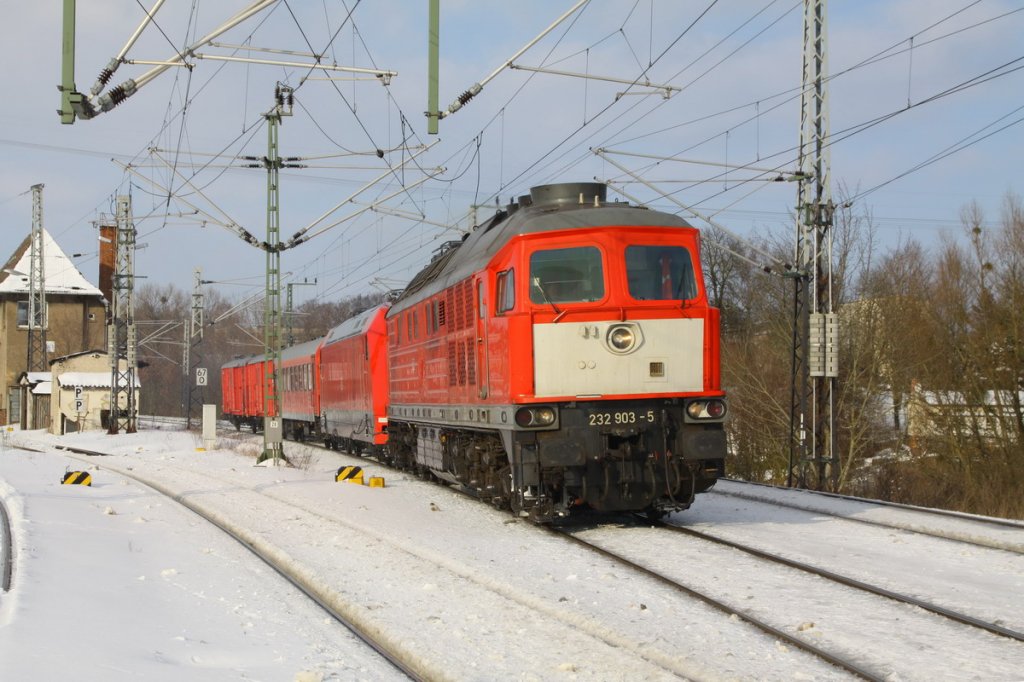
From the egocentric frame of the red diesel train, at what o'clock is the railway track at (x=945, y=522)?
The railway track is roughly at 10 o'clock from the red diesel train.

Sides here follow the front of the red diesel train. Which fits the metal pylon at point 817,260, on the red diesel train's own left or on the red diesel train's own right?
on the red diesel train's own left

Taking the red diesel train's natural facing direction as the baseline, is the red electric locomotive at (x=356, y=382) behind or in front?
behind

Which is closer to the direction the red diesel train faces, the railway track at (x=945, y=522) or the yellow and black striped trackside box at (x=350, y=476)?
the railway track

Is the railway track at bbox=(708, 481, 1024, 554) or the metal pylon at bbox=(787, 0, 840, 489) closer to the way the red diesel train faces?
the railway track

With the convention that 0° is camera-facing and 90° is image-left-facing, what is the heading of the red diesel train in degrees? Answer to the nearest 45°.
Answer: approximately 315°

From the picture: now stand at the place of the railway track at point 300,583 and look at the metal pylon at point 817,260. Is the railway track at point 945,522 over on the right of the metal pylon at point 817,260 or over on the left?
right

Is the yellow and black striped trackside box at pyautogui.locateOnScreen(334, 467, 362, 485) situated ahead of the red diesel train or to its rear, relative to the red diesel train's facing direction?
to the rear
